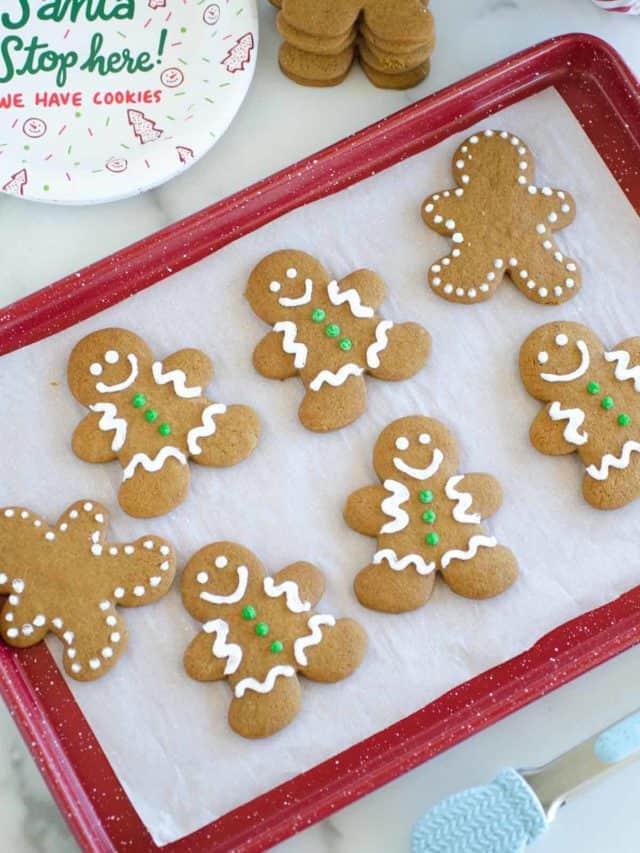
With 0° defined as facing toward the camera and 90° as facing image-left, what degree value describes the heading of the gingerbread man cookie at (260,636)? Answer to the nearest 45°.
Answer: approximately 0°
